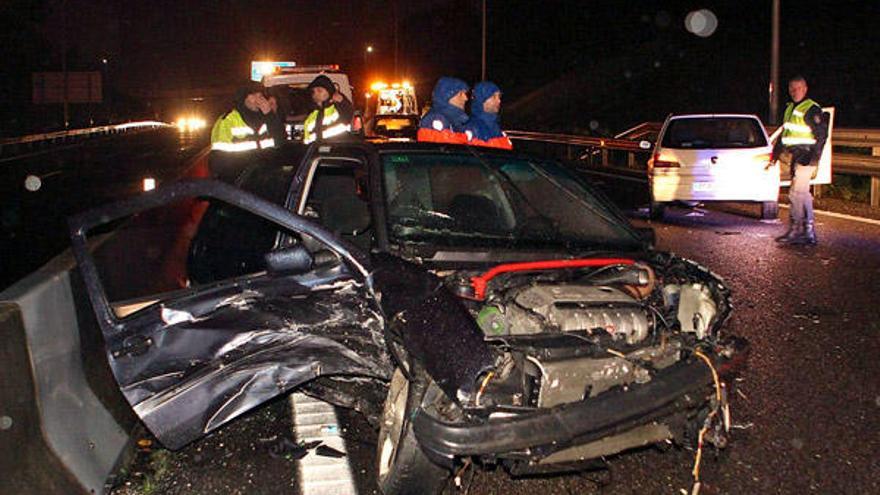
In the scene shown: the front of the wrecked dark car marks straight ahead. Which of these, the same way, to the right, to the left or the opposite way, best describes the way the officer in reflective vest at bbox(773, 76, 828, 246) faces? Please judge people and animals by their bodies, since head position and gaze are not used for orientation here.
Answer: to the right

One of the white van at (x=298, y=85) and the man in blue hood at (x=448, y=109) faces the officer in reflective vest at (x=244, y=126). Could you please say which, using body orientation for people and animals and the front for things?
the white van

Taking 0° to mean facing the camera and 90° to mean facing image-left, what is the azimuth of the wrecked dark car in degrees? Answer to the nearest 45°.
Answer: approximately 315°

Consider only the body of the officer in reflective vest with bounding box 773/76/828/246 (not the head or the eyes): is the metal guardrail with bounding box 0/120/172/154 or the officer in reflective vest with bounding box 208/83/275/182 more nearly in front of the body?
the officer in reflective vest

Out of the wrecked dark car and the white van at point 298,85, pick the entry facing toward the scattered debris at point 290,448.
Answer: the white van

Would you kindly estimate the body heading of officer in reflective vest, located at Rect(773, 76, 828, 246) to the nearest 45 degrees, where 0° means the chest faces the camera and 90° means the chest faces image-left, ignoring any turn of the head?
approximately 45°

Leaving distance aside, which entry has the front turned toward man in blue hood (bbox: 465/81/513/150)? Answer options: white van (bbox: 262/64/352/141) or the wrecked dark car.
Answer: the white van

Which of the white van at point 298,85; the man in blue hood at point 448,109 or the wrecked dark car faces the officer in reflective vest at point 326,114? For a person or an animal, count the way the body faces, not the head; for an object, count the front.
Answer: the white van

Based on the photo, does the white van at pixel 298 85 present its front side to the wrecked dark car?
yes

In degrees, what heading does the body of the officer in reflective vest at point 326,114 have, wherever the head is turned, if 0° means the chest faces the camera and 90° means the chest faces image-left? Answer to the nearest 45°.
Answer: approximately 45°

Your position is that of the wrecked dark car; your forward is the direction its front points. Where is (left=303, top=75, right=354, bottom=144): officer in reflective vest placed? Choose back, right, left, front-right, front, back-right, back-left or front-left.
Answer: back-left

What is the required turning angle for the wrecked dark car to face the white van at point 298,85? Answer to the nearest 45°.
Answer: approximately 135° to its left
